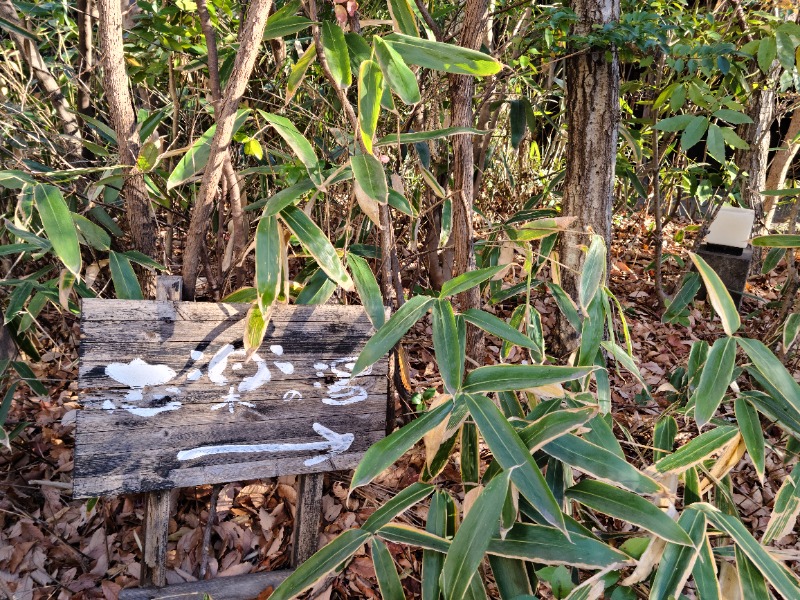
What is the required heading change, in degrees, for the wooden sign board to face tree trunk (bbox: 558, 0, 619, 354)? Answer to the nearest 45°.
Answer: approximately 135° to its left

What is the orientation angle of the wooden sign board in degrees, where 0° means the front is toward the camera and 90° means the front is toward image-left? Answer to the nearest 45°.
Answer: approximately 0°
